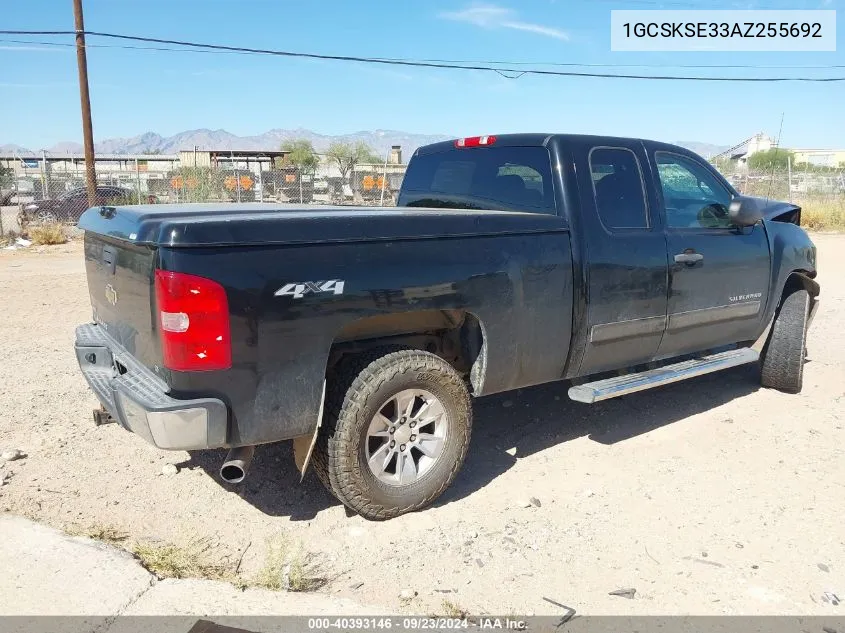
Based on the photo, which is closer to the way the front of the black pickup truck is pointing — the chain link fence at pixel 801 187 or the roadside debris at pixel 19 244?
the chain link fence

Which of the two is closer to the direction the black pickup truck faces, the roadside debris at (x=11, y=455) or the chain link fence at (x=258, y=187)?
the chain link fence

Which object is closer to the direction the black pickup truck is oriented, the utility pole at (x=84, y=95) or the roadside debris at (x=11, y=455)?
the utility pole

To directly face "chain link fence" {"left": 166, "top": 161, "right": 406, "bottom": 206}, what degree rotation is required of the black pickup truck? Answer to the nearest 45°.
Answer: approximately 45° to its left

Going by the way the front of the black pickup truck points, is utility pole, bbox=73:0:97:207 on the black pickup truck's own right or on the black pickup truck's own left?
on the black pickup truck's own left

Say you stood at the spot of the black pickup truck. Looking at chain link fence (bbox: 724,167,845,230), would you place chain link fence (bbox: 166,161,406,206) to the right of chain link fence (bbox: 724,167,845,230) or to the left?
left

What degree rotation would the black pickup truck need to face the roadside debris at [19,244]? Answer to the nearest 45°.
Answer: approximately 90° to its left

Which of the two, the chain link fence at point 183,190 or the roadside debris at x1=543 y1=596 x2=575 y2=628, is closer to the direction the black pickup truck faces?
the chain link fence

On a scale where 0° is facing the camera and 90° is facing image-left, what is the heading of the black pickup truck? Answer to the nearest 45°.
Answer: approximately 225°

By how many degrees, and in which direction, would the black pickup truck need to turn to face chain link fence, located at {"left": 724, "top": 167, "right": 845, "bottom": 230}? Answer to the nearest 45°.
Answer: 0° — it already faces it
